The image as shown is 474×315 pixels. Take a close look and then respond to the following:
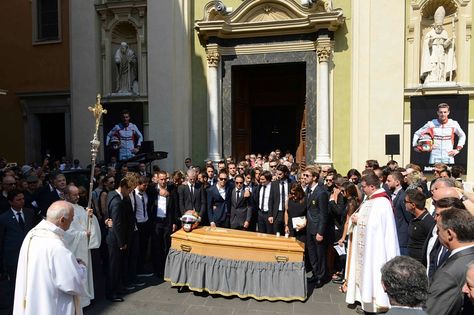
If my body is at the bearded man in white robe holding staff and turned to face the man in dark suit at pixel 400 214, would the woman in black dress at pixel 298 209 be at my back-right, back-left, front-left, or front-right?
front-left

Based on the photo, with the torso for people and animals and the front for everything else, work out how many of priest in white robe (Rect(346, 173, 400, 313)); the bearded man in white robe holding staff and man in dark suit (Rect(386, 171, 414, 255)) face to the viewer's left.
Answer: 2

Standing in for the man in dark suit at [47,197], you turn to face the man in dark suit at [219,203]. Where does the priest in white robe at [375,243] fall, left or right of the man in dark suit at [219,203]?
right

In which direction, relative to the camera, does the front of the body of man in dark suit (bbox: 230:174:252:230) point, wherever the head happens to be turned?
toward the camera

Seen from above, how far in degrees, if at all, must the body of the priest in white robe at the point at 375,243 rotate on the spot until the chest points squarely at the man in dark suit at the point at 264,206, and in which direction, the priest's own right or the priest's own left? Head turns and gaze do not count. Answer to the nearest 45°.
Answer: approximately 45° to the priest's own right

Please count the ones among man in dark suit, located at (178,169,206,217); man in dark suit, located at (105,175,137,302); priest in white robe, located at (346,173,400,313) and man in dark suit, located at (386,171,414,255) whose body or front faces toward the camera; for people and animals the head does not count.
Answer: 1

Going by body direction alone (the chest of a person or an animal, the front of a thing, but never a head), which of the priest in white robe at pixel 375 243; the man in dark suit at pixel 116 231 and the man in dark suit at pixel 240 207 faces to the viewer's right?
the man in dark suit at pixel 116 231

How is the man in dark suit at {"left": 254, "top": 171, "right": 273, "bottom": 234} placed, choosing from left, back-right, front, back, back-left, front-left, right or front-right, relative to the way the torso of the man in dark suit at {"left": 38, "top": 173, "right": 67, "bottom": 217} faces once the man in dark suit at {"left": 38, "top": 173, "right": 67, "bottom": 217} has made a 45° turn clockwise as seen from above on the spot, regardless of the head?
left

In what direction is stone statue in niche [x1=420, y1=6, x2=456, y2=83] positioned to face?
toward the camera

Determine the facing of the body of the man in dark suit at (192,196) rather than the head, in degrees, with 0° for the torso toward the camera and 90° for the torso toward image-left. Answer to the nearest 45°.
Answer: approximately 0°

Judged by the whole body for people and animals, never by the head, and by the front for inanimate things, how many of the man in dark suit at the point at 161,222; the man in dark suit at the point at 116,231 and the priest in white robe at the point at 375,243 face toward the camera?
1

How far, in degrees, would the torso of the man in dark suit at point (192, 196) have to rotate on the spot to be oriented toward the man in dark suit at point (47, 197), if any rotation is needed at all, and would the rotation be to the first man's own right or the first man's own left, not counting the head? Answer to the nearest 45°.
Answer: approximately 90° to the first man's own right

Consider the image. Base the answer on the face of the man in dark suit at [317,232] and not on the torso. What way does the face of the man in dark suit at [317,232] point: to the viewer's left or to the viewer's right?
to the viewer's left

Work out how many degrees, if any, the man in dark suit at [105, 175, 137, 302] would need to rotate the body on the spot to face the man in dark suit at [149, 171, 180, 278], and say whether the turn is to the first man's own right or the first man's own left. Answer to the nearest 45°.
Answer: approximately 45° to the first man's own left

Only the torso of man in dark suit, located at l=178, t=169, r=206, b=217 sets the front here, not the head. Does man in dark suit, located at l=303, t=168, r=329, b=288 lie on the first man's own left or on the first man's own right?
on the first man's own left
